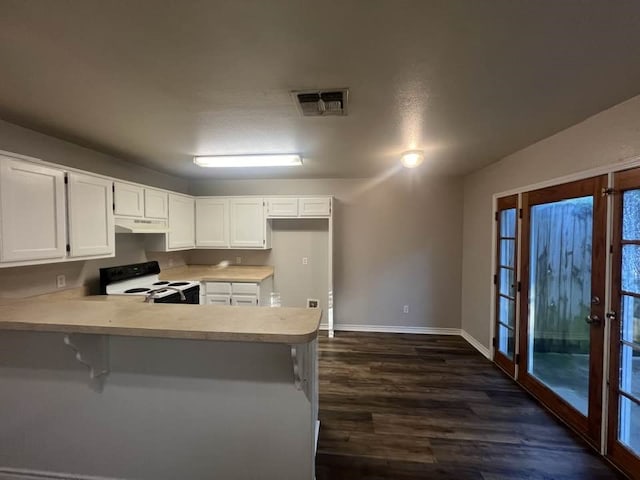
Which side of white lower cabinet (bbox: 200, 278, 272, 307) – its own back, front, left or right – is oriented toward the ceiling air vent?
front

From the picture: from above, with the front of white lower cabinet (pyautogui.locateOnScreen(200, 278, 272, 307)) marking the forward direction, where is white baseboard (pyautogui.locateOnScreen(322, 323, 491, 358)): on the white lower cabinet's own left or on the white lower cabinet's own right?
on the white lower cabinet's own left

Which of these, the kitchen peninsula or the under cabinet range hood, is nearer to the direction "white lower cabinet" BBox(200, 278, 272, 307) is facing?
the kitchen peninsula

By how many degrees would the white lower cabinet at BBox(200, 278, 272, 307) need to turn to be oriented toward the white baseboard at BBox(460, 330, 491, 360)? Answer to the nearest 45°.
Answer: approximately 90° to its left

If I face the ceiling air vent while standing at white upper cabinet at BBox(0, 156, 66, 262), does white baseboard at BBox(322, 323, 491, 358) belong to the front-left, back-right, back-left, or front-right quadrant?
front-left

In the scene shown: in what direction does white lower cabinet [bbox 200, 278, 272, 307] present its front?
toward the camera

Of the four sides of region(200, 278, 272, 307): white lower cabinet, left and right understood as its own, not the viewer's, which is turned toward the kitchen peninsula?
front

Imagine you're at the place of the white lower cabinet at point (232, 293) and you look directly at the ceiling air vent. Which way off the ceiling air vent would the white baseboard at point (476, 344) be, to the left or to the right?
left

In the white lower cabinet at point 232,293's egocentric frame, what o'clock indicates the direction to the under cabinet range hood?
The under cabinet range hood is roughly at 2 o'clock from the white lower cabinet.

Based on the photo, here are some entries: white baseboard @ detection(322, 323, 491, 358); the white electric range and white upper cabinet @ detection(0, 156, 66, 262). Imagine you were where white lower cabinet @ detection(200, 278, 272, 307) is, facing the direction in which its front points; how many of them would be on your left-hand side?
1

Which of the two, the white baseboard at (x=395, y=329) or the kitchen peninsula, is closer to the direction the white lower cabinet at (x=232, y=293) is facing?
the kitchen peninsula

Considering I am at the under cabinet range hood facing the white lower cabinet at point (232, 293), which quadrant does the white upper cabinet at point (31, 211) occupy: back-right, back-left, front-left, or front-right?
back-right

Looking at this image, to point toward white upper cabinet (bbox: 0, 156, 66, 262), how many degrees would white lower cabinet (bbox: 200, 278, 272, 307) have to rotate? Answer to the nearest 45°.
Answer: approximately 45° to its right
